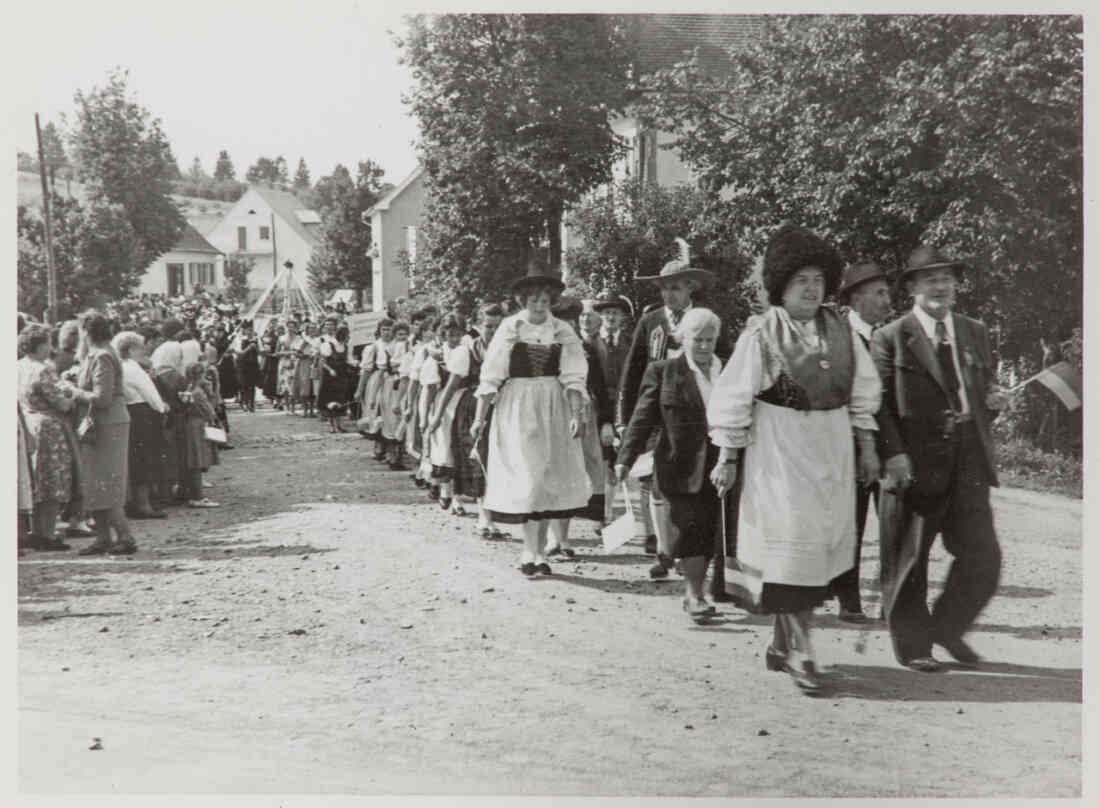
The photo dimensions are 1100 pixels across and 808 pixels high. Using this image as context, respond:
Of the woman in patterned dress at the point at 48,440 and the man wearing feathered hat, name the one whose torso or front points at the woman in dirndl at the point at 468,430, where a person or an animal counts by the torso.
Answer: the woman in patterned dress

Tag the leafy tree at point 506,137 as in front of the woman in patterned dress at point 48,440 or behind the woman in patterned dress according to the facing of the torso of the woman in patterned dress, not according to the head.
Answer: in front

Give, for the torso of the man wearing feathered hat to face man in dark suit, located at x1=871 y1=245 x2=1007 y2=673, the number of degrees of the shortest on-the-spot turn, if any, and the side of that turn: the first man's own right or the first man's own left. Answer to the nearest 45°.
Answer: approximately 45° to the first man's own left

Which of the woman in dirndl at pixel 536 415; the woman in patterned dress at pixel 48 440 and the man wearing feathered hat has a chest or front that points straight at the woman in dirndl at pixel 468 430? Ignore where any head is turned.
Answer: the woman in patterned dress

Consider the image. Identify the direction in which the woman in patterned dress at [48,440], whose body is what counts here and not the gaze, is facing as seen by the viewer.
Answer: to the viewer's right

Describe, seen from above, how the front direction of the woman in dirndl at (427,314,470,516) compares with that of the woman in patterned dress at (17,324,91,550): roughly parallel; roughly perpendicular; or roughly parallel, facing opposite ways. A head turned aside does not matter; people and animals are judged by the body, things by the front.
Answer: roughly perpendicular

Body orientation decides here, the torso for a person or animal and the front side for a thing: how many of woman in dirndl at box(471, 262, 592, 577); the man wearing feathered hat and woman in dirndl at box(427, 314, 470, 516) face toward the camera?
3

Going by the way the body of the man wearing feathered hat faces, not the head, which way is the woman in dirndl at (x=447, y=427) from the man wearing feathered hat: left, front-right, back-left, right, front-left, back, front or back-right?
back-right

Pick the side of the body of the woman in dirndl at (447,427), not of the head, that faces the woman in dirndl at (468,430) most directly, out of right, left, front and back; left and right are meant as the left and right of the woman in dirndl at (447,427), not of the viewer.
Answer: front

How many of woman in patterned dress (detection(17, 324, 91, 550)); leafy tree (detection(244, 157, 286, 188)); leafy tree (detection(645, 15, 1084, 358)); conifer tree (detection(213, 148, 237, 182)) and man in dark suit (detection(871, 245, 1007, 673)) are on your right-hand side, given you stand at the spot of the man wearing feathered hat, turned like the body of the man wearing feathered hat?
1
